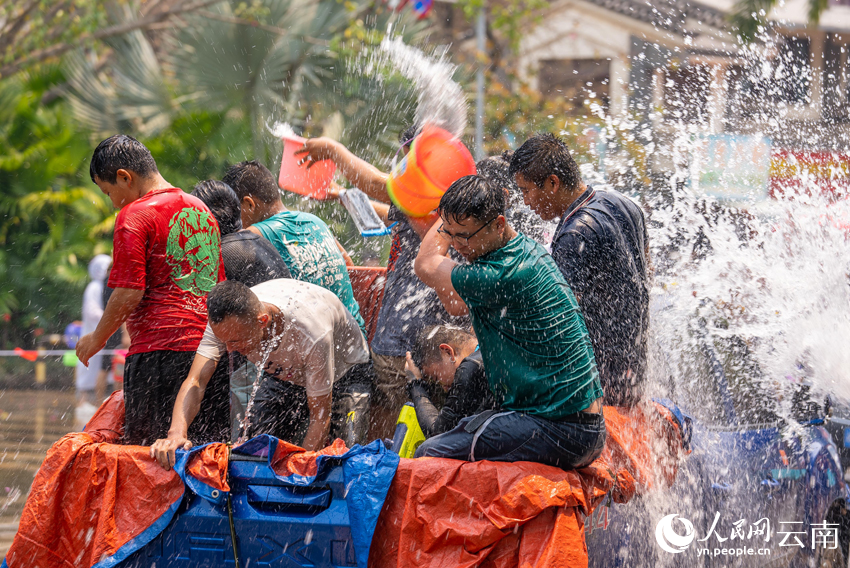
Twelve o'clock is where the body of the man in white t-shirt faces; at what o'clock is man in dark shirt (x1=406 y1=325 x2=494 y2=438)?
The man in dark shirt is roughly at 8 o'clock from the man in white t-shirt.

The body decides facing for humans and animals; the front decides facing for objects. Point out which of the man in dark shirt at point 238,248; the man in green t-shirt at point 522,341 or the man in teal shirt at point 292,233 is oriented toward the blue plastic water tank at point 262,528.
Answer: the man in green t-shirt

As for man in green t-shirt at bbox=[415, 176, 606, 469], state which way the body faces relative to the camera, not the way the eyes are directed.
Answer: to the viewer's left

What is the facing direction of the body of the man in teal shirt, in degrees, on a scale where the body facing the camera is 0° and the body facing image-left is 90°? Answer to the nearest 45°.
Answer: approximately 135°

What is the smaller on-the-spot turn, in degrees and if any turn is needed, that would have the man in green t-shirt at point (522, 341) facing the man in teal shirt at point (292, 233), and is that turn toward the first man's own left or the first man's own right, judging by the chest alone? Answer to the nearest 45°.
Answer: approximately 45° to the first man's own right

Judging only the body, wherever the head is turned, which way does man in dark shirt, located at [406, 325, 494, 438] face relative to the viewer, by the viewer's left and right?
facing to the left of the viewer

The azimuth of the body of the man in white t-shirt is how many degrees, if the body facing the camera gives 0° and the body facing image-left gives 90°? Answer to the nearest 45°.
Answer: approximately 45°

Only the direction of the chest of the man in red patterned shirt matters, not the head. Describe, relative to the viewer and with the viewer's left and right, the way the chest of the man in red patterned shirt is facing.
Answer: facing away from the viewer and to the left of the viewer

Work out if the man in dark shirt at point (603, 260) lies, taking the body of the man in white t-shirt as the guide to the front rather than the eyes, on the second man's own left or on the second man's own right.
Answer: on the second man's own left

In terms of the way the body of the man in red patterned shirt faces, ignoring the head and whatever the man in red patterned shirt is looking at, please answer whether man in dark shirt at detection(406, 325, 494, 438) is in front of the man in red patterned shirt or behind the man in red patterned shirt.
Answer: behind
